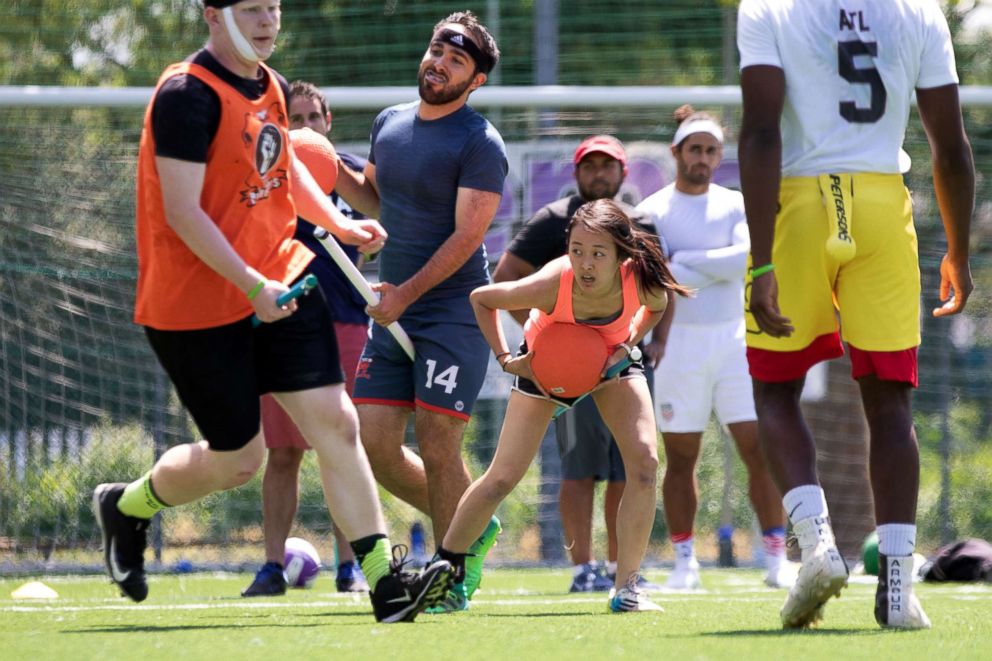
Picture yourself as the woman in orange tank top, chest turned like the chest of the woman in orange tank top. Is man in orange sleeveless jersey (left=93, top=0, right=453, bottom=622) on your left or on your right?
on your right

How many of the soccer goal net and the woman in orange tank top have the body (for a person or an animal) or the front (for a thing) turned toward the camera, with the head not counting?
2

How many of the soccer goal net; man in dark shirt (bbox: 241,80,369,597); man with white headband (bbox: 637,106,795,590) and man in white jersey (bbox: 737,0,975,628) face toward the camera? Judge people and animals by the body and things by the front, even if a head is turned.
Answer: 3

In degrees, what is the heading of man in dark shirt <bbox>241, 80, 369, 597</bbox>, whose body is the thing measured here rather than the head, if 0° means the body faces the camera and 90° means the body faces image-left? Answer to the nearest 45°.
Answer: approximately 0°

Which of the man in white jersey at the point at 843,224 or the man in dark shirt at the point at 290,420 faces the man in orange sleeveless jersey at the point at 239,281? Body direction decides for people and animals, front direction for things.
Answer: the man in dark shirt

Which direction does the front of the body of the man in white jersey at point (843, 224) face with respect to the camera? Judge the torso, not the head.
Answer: away from the camera

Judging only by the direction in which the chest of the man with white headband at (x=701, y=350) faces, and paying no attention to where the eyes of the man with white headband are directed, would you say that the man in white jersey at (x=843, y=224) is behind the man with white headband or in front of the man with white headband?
in front

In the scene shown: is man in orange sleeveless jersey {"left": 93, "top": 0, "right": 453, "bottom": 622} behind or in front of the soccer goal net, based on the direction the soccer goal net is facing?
in front

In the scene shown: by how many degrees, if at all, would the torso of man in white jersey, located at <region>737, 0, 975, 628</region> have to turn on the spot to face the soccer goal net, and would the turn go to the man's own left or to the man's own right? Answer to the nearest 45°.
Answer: approximately 45° to the man's own left

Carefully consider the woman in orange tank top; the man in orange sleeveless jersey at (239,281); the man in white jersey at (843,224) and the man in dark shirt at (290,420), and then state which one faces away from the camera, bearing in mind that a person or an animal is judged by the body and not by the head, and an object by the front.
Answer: the man in white jersey

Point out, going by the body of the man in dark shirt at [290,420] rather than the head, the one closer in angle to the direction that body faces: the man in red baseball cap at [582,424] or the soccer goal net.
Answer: the man in red baseball cap

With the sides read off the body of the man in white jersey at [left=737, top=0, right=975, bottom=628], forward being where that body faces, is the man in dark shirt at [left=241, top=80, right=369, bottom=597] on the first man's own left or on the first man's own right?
on the first man's own left

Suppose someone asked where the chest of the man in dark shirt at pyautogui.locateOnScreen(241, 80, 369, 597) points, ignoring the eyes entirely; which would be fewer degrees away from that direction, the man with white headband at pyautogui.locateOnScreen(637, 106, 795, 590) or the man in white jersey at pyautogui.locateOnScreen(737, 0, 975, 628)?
the man in white jersey

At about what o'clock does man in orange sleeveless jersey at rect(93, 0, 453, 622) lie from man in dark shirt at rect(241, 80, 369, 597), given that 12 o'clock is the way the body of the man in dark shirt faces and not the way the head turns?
The man in orange sleeveless jersey is roughly at 12 o'clock from the man in dark shirt.
